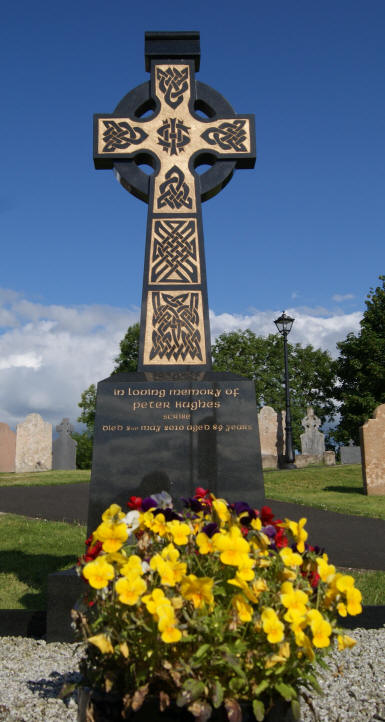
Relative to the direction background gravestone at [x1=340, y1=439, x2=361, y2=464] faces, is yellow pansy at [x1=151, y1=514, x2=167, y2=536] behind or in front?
in front

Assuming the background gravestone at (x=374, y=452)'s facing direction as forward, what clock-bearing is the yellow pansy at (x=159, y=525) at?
The yellow pansy is roughly at 12 o'clock from the background gravestone.

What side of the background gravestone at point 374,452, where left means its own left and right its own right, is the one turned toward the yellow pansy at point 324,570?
front

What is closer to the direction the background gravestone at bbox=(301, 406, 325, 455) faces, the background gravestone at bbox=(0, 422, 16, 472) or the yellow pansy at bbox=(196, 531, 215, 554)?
the yellow pansy

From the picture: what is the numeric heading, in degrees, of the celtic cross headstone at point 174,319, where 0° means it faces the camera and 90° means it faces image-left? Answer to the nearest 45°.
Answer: approximately 0°

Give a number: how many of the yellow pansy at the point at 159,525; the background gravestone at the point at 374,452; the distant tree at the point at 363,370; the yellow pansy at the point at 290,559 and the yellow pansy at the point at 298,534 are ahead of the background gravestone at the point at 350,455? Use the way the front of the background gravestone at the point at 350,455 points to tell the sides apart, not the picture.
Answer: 4

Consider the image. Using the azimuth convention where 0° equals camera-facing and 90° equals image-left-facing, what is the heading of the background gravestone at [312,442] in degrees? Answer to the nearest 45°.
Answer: approximately 0°

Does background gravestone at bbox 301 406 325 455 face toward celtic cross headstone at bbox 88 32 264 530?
yes
